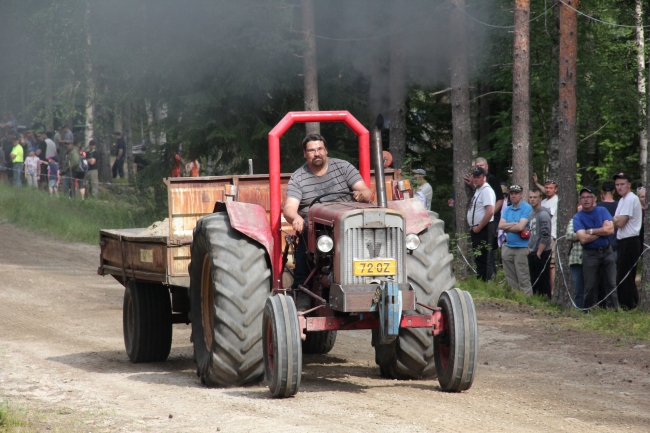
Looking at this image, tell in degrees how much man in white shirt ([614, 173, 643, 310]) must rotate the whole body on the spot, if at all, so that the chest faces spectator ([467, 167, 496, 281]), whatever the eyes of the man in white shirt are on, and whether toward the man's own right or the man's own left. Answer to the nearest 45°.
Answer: approximately 45° to the man's own right

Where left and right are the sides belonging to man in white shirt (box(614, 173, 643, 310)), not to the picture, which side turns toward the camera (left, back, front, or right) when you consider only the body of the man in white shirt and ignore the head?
left

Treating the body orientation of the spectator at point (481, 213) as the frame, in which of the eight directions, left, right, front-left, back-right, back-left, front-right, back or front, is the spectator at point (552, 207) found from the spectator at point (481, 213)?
back-left

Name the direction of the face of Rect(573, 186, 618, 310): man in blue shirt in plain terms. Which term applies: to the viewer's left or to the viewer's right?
to the viewer's left

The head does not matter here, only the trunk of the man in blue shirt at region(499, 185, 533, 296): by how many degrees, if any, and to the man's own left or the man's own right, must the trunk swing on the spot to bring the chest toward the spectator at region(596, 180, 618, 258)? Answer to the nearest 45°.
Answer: approximately 135° to the man's own left

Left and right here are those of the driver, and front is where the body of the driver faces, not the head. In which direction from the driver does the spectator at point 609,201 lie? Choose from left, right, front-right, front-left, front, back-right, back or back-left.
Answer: back-left

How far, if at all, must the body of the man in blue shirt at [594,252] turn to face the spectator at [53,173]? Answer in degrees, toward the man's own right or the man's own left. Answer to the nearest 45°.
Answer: approximately 135° to the man's own right

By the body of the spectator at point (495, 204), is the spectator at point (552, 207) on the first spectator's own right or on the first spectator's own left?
on the first spectator's own left

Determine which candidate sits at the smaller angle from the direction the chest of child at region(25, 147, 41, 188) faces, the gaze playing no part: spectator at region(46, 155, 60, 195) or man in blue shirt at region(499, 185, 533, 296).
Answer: the man in blue shirt

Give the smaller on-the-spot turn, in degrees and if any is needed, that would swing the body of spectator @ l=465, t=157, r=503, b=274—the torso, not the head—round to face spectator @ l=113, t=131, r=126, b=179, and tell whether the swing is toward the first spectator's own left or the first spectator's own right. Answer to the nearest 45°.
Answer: approximately 90° to the first spectator's own right

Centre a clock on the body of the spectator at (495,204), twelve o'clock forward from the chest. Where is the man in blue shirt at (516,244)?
The man in blue shirt is roughly at 10 o'clock from the spectator.

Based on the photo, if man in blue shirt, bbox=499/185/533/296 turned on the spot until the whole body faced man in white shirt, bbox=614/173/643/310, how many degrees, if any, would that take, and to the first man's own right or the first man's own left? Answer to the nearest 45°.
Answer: approximately 90° to the first man's own left
